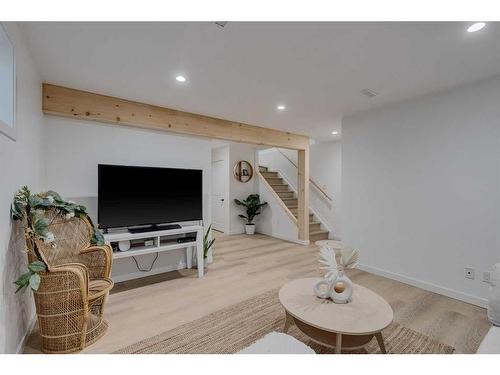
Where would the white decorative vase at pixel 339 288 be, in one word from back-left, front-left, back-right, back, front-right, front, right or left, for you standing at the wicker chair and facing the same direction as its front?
front

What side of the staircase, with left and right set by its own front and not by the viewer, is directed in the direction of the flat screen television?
right

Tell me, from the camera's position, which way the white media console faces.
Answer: facing the viewer and to the right of the viewer

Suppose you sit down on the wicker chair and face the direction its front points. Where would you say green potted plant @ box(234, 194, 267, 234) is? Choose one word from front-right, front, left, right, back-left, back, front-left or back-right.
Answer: left

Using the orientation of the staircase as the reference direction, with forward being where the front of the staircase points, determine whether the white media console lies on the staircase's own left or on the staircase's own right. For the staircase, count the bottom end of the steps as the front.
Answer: on the staircase's own right

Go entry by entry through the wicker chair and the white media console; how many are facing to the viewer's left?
0

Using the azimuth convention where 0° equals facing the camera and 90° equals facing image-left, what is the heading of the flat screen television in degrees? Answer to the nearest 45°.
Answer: approximately 315°

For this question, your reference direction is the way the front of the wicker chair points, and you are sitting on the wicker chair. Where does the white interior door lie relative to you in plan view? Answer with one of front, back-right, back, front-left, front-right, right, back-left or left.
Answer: left

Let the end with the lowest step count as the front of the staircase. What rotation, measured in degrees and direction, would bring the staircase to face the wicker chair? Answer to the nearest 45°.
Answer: approximately 45° to its right

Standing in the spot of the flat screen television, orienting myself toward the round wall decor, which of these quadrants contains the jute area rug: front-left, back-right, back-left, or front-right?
back-right

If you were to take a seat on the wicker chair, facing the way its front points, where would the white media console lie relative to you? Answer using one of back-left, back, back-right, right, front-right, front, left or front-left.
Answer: left
